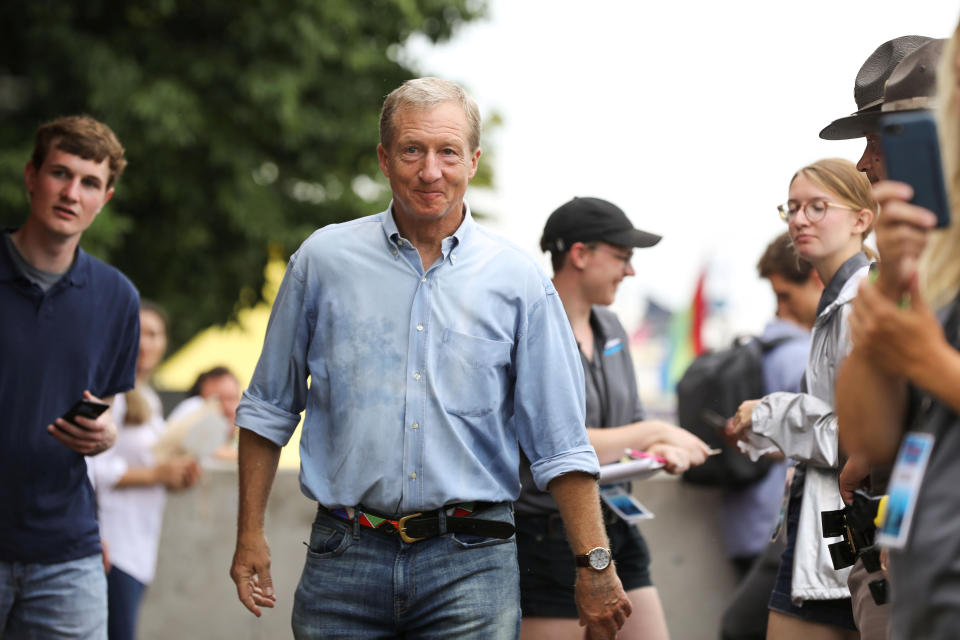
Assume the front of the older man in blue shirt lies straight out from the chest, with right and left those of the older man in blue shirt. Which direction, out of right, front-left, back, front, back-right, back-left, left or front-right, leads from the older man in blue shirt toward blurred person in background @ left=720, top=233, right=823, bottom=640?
back-left

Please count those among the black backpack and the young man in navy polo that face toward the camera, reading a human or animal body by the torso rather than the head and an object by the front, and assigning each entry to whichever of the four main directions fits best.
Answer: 1

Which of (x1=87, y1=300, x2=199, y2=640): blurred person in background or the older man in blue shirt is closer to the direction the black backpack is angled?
the blurred person in background

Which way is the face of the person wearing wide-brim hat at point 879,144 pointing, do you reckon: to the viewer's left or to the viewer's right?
to the viewer's left

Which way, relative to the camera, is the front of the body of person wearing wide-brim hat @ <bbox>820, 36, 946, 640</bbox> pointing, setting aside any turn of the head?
to the viewer's left

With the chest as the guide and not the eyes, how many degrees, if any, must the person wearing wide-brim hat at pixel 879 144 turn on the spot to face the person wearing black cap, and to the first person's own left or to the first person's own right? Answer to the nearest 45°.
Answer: approximately 45° to the first person's own right

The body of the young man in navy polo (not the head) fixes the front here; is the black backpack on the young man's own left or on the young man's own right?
on the young man's own left
